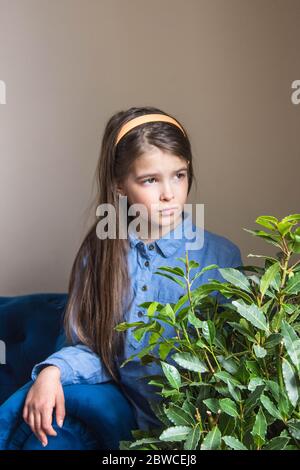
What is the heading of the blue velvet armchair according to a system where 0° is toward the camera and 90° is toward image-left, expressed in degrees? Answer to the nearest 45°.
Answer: approximately 315°

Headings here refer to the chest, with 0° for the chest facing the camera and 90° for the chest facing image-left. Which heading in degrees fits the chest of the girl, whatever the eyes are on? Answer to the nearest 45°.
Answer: approximately 0°
